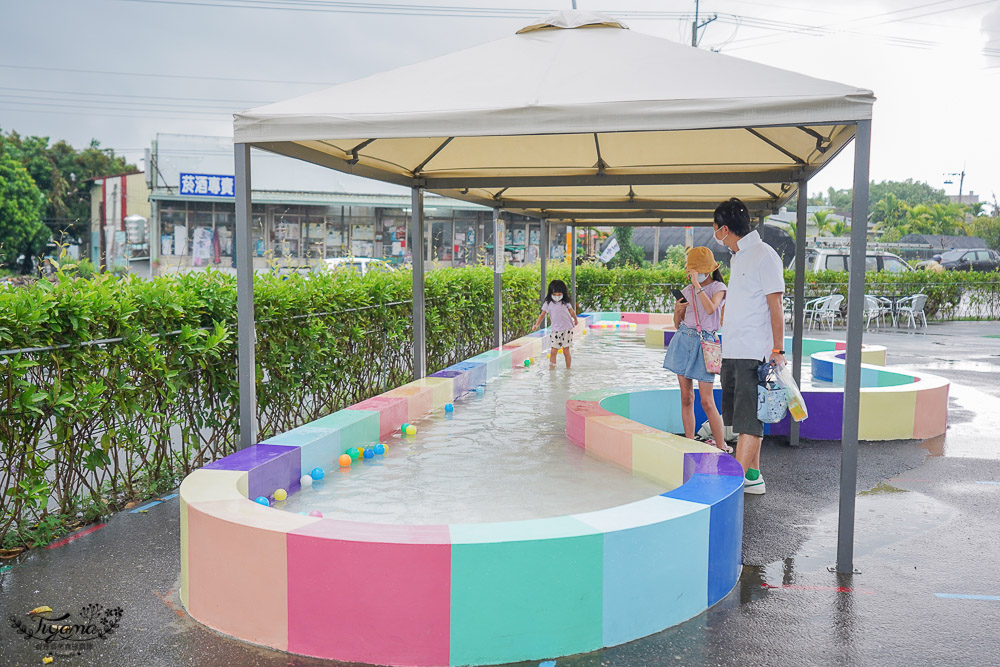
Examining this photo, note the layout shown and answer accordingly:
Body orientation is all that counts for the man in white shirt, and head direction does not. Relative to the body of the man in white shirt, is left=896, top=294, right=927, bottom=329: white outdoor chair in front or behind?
behind

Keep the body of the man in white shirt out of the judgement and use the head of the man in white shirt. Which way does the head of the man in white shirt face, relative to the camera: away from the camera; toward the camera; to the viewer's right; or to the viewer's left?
to the viewer's left

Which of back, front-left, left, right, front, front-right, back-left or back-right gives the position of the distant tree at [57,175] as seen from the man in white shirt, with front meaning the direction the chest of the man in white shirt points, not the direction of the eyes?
right

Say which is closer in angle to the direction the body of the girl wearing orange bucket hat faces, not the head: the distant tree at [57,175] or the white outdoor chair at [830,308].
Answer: the distant tree

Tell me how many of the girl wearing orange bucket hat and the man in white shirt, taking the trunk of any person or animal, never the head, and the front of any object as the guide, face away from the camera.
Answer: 0

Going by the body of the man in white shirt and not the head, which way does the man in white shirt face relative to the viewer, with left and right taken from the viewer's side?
facing the viewer and to the left of the viewer

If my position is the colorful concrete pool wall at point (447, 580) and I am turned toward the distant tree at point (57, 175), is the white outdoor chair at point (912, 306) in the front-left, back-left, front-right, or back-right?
front-right

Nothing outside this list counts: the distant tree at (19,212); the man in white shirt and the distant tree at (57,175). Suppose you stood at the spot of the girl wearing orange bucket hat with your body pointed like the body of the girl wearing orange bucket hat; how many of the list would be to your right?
2

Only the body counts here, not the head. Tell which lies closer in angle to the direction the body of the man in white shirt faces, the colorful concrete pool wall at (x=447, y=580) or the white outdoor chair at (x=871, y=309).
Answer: the colorful concrete pool wall

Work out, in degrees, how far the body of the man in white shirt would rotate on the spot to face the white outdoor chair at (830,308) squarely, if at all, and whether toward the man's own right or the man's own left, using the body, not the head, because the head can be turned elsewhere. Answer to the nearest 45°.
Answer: approximately 135° to the man's own right
